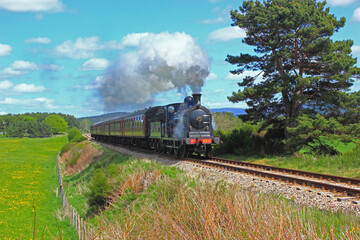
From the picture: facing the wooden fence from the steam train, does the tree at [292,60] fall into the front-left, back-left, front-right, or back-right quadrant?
back-left

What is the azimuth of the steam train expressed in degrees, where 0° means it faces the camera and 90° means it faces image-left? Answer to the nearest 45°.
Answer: approximately 315°

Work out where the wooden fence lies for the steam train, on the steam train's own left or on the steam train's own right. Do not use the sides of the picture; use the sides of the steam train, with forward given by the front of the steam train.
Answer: on the steam train's own right

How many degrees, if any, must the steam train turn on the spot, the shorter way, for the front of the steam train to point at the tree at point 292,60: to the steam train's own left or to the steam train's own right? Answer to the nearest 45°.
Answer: approximately 45° to the steam train's own left

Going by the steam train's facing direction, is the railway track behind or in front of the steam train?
in front
